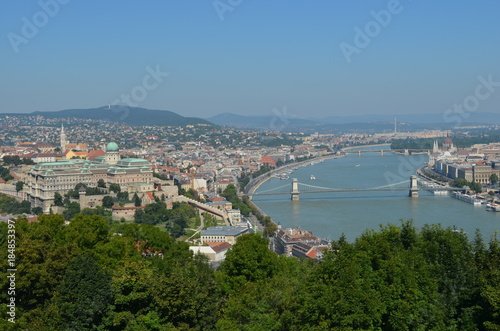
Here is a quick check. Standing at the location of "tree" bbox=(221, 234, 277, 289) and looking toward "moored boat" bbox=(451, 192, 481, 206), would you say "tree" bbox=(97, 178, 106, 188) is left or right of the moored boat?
left

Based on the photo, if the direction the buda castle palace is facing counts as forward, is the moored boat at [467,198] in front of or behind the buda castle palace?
in front

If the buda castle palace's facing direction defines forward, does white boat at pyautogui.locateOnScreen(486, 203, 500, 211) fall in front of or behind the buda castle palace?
in front

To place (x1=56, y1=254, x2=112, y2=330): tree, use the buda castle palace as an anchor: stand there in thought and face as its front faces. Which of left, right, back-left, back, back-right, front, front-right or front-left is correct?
front-right

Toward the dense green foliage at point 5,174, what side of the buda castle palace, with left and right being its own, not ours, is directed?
back

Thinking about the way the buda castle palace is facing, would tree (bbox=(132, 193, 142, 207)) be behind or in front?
in front

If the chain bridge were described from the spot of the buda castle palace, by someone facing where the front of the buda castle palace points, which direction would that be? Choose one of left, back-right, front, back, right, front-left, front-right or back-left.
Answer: front-left

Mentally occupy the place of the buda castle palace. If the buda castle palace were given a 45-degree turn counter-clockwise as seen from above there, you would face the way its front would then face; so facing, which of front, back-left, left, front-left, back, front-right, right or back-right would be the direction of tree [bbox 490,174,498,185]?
front

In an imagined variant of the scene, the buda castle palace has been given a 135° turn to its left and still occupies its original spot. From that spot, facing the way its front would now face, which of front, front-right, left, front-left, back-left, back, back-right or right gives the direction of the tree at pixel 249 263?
back

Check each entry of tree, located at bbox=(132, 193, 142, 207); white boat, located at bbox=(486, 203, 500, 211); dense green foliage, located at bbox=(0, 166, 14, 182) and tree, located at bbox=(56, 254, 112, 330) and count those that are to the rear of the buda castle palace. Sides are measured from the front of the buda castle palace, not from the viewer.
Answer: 1

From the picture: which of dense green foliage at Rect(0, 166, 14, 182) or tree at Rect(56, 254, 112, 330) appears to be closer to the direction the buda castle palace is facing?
the tree
